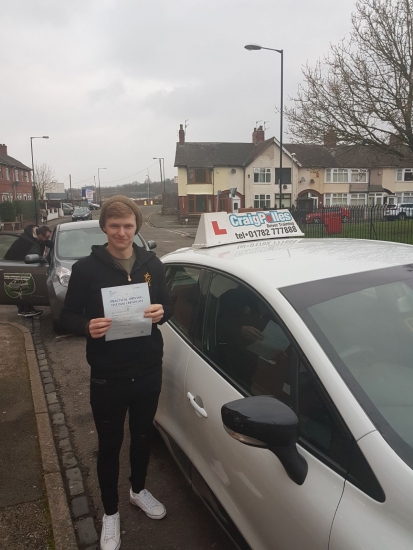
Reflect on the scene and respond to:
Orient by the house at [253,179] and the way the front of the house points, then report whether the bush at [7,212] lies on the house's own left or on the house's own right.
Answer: on the house's own right

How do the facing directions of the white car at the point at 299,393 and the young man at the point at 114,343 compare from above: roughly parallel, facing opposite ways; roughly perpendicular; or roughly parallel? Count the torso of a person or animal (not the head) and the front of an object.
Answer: roughly parallel

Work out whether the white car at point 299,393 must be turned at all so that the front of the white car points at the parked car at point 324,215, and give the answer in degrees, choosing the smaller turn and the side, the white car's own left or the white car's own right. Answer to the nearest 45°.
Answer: approximately 135° to the white car's own left

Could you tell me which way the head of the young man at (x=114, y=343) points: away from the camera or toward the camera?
toward the camera

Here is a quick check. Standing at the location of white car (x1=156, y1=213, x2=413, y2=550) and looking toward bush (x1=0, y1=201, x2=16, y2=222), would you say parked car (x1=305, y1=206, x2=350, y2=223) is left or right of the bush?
right

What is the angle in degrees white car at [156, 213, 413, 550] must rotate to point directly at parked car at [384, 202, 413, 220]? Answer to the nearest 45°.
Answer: approximately 135° to its left

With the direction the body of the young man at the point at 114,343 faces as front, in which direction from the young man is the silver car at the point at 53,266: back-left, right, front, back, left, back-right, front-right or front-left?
back

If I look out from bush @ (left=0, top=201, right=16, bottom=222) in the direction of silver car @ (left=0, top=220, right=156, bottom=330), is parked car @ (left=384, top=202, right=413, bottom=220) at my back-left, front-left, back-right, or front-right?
front-left

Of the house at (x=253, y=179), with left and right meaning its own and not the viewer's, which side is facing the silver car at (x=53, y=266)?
front

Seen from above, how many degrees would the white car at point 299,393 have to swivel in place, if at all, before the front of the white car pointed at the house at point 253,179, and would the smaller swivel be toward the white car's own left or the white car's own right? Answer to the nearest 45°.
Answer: approximately 135° to the white car's own left

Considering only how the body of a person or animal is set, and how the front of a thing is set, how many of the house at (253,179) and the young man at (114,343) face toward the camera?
2

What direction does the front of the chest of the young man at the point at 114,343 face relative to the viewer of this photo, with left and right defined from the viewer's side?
facing the viewer

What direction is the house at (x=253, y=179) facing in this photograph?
toward the camera

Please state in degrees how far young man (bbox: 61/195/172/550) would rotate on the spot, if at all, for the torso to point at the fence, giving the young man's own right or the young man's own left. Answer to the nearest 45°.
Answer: approximately 135° to the young man's own left

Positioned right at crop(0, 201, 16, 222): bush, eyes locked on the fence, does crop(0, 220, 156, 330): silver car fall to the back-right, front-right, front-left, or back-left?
front-right

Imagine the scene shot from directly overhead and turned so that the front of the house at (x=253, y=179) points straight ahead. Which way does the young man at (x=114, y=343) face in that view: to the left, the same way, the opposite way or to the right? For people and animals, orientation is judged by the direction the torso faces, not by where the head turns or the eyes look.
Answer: the same way
